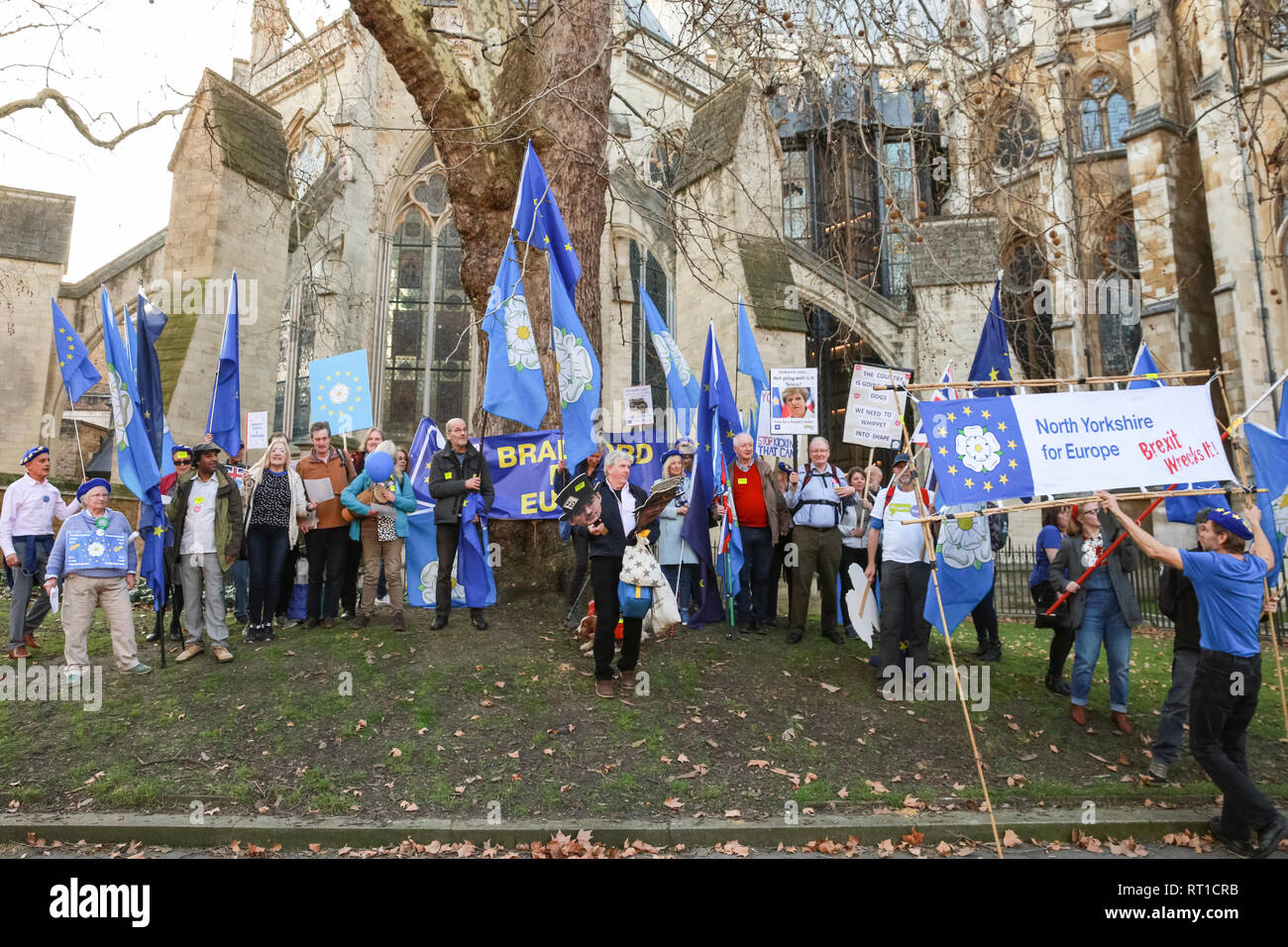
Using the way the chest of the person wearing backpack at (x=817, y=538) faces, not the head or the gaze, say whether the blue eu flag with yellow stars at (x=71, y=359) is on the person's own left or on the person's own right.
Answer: on the person's own right

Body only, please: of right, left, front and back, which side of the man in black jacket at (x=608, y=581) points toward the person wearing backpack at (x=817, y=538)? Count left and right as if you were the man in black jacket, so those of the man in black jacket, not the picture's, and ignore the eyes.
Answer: left

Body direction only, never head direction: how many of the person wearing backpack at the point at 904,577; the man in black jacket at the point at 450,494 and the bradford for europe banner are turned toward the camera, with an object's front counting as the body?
3

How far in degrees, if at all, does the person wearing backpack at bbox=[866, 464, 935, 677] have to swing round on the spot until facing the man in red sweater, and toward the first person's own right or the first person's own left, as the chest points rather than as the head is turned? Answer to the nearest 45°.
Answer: approximately 135° to the first person's own right

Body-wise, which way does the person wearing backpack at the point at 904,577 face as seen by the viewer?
toward the camera

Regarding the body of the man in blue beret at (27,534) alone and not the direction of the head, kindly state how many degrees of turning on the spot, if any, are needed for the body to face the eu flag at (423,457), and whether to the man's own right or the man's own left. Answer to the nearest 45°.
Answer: approximately 45° to the man's own left

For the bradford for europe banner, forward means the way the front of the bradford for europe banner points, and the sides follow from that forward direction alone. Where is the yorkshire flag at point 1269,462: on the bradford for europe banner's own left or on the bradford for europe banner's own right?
on the bradford for europe banner's own left

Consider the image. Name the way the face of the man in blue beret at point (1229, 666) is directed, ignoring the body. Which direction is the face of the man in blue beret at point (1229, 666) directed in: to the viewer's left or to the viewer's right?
to the viewer's left

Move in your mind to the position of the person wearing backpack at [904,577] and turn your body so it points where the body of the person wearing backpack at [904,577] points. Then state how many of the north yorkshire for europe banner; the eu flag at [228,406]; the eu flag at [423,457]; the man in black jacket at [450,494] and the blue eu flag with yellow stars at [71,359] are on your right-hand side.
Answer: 4

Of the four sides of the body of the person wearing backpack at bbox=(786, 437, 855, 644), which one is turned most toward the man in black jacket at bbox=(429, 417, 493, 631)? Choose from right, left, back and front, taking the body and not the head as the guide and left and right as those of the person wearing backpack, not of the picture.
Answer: right

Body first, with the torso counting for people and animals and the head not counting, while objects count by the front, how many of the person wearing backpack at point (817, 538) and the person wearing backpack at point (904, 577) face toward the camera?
2

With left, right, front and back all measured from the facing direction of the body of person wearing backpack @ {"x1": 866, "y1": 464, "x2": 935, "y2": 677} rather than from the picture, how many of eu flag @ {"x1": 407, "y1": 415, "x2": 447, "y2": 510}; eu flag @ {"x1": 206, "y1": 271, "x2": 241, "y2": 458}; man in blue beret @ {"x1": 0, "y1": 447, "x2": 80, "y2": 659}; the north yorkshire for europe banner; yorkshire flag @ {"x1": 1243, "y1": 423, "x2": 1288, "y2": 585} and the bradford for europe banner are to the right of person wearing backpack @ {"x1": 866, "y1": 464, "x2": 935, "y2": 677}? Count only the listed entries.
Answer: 4

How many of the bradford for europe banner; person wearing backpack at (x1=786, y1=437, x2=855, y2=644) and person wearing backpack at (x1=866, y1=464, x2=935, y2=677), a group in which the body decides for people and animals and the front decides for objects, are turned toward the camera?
3

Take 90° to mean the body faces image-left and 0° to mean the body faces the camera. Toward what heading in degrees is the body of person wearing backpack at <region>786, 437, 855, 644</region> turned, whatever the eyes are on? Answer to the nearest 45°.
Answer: approximately 0°

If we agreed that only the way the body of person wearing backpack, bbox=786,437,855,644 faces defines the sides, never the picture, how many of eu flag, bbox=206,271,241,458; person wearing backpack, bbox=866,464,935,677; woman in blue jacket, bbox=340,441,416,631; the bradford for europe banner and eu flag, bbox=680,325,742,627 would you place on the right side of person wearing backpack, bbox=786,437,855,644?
4
